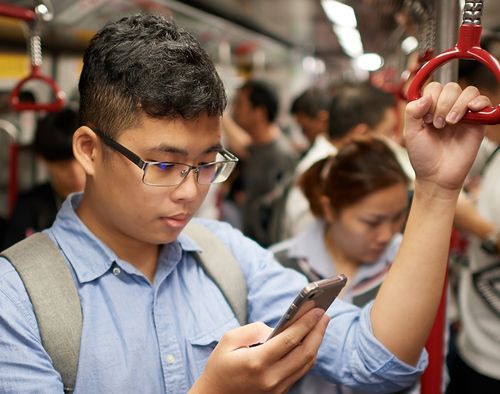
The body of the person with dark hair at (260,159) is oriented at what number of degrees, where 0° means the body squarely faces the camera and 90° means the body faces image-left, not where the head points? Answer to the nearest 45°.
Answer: approximately 90°

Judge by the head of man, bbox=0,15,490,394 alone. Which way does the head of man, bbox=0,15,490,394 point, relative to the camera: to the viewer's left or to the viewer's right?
to the viewer's right

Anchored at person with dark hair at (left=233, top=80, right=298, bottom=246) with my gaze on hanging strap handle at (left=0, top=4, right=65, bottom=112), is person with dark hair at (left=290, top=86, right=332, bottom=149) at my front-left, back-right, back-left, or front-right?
back-left

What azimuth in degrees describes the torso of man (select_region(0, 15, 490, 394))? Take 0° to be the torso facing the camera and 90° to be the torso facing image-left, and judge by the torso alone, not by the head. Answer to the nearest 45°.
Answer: approximately 315°

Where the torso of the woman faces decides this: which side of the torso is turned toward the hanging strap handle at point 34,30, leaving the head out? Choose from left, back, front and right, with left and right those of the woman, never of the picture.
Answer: right

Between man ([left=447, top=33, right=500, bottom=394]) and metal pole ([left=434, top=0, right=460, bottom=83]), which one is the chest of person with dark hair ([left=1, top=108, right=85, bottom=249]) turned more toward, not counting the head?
the man
